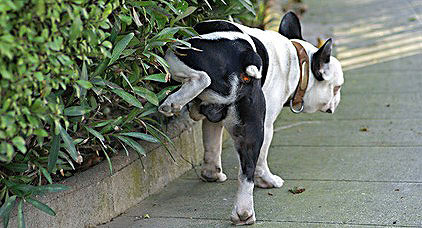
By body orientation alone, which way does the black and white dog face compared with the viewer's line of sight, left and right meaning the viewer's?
facing away from the viewer and to the right of the viewer

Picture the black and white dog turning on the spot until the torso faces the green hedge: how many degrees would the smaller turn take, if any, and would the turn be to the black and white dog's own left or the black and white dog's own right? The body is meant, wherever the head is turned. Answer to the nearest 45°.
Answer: approximately 180°
